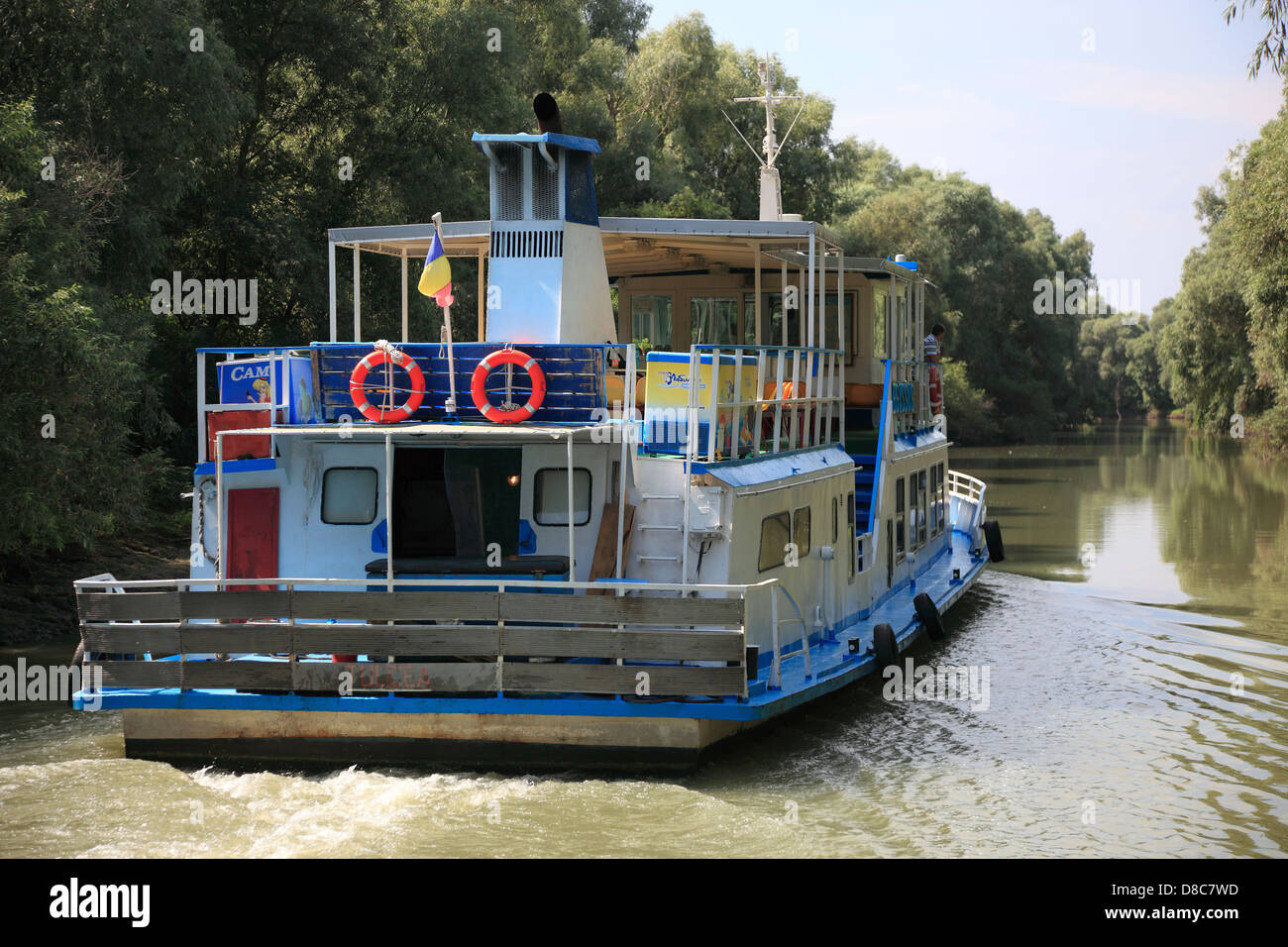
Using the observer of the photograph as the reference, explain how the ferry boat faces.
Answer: facing away from the viewer and to the right of the viewer
